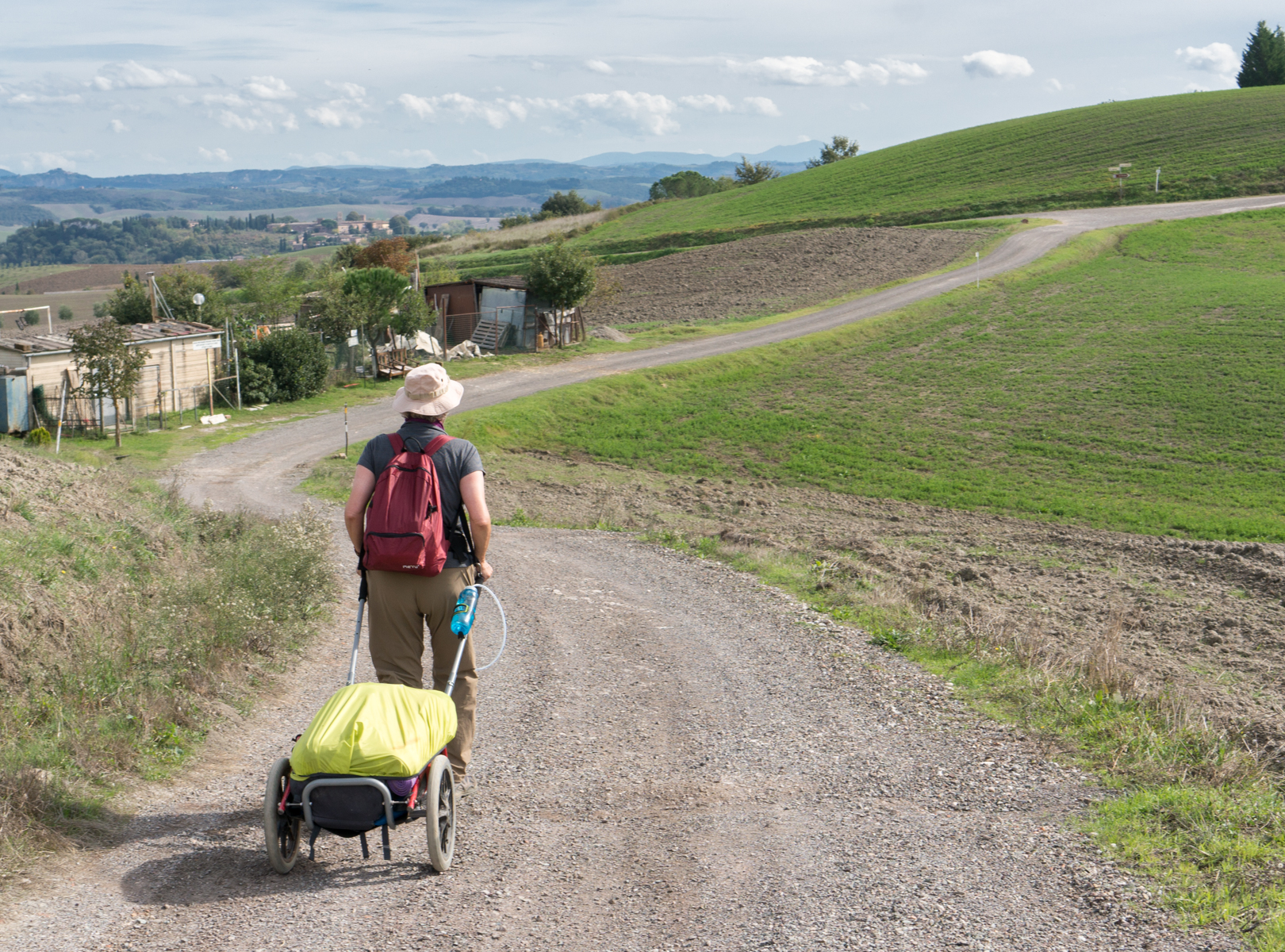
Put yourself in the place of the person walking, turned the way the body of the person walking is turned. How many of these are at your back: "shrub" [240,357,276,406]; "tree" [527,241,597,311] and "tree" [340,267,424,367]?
0

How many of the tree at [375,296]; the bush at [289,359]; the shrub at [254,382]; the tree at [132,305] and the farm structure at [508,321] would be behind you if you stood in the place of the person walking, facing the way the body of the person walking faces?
0

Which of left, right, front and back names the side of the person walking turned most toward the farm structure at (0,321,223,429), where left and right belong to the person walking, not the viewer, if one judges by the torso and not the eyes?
front

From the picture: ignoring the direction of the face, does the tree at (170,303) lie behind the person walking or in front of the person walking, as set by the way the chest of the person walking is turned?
in front

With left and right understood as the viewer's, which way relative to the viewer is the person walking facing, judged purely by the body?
facing away from the viewer

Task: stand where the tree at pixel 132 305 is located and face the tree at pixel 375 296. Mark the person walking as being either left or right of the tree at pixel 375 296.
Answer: right

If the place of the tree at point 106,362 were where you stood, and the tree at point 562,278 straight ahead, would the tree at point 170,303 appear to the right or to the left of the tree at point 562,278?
left

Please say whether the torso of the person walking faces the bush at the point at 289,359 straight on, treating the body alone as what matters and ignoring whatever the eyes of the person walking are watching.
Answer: yes

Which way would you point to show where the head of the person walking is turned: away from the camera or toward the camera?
away from the camera

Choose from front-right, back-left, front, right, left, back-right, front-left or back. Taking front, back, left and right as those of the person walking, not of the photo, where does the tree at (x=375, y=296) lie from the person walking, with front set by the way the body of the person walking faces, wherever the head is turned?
front

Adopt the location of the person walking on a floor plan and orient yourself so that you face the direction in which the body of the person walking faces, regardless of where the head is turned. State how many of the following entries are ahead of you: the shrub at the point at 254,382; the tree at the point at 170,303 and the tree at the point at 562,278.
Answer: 3

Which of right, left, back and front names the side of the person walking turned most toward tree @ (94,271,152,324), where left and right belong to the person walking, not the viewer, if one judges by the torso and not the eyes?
front
